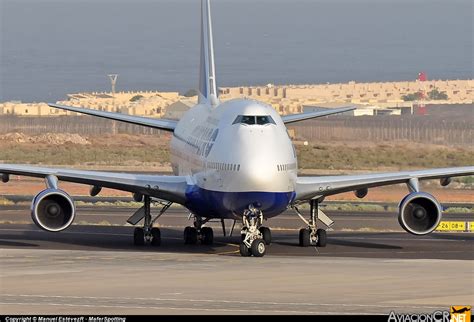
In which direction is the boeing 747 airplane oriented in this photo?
toward the camera
